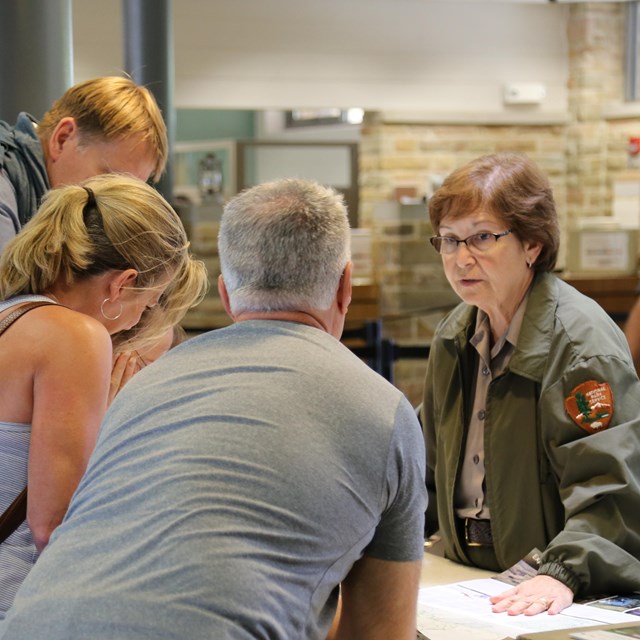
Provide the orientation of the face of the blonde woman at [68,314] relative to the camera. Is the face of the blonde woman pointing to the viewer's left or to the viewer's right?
to the viewer's right

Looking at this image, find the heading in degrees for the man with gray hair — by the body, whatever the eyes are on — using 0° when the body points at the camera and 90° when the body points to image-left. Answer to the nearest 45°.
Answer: approximately 225°

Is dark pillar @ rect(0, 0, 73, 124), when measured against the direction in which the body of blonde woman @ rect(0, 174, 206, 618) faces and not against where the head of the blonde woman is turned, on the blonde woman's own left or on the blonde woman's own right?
on the blonde woman's own left

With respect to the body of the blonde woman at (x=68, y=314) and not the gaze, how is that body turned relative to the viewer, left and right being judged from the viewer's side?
facing away from the viewer and to the right of the viewer

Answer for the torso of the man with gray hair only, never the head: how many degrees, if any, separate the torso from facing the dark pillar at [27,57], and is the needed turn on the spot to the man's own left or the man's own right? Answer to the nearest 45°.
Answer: approximately 45° to the man's own left

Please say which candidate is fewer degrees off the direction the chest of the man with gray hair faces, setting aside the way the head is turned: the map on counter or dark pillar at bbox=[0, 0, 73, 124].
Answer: the map on counter

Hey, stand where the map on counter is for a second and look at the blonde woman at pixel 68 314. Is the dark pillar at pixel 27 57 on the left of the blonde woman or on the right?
right

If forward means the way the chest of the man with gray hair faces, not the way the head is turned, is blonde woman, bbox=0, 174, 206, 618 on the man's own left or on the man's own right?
on the man's own left
